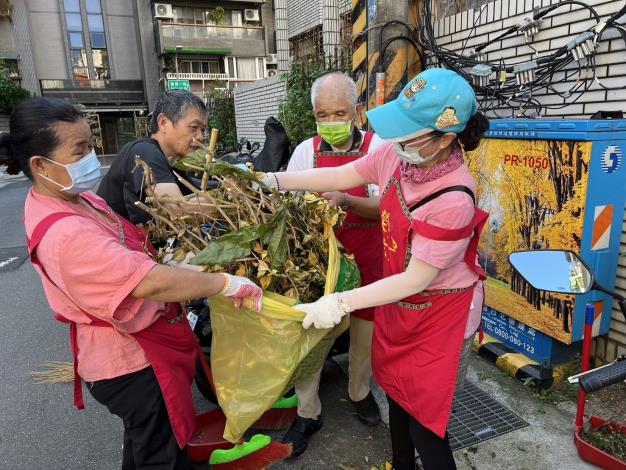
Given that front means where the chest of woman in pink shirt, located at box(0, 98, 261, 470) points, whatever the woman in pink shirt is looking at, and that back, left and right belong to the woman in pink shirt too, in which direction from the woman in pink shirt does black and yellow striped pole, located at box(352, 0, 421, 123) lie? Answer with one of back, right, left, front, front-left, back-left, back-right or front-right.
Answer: front-left

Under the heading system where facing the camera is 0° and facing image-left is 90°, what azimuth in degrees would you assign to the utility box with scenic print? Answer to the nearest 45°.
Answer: approximately 45°

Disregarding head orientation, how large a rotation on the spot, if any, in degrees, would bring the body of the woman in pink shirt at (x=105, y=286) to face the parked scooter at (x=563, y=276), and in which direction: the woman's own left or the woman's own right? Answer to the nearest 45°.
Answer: approximately 45° to the woman's own right

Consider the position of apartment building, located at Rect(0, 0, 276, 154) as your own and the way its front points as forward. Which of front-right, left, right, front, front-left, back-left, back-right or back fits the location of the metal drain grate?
front

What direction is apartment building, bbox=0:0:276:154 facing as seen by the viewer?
toward the camera

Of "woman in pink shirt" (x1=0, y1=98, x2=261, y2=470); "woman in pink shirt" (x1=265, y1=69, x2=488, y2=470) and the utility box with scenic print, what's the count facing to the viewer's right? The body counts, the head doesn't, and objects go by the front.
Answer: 1

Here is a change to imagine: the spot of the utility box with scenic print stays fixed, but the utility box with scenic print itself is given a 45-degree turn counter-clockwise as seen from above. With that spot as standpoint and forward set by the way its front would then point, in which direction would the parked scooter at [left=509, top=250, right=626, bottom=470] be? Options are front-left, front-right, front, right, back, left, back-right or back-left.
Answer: front

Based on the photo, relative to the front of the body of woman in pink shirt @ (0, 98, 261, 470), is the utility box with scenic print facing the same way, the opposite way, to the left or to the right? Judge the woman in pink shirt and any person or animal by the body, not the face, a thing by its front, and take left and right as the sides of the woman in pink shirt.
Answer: the opposite way

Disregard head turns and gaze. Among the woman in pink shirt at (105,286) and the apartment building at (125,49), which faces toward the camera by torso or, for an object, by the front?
the apartment building

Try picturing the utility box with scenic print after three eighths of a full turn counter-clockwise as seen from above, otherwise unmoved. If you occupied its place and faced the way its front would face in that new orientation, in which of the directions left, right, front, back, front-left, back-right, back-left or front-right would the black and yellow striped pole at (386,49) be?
back-left

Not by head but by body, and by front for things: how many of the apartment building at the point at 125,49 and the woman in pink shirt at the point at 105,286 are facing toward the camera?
1

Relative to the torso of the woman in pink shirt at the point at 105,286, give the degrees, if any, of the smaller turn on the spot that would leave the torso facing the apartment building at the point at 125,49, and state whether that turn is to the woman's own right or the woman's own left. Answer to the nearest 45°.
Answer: approximately 90° to the woman's own left

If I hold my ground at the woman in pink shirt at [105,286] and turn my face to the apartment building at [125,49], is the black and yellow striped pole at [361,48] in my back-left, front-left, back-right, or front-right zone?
front-right

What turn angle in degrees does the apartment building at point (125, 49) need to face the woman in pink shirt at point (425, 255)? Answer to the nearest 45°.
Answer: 0° — it already faces them

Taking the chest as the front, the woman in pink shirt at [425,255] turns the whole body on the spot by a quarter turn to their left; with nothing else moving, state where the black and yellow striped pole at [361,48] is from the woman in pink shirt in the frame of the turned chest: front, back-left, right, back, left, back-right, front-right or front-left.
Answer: back-left

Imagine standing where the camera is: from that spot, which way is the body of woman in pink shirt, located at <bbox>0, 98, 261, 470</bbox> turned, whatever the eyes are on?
to the viewer's right
